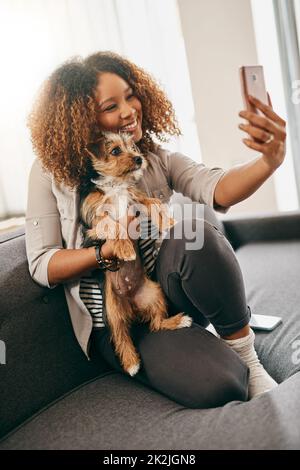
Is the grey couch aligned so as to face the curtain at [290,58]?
no

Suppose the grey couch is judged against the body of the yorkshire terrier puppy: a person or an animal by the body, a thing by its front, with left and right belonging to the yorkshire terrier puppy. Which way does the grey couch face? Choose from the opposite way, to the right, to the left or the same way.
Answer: the same way

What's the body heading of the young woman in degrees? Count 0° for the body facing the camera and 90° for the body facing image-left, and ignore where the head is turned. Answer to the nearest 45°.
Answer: approximately 315°

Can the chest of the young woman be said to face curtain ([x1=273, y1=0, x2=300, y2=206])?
no

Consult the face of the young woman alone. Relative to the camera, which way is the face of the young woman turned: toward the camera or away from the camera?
toward the camera

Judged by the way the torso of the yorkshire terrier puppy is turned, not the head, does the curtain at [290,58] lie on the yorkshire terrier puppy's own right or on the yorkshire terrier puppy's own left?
on the yorkshire terrier puppy's own left

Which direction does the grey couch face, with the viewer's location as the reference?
facing the viewer and to the right of the viewer
